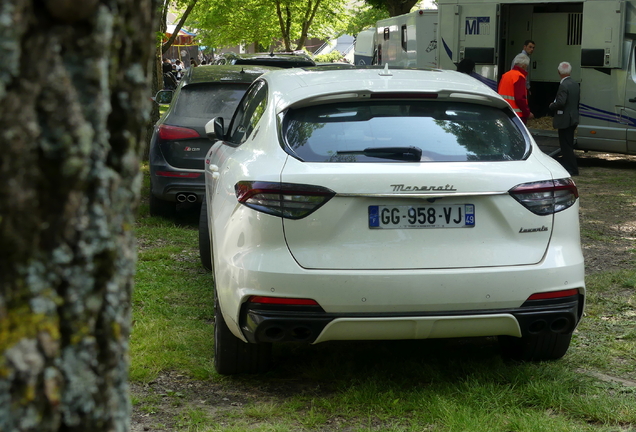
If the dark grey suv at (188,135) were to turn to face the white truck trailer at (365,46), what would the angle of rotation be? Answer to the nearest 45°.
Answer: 0° — it already faces it

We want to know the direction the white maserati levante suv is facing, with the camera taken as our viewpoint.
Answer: facing away from the viewer

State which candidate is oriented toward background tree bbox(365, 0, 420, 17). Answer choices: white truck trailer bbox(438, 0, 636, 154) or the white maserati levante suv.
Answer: the white maserati levante suv

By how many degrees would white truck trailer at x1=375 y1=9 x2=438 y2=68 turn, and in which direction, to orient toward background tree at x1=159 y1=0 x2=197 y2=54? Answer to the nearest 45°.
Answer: approximately 45° to its left

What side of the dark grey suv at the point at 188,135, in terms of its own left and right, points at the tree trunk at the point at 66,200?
back

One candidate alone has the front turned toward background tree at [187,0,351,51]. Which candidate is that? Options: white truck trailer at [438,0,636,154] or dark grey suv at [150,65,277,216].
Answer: the dark grey suv

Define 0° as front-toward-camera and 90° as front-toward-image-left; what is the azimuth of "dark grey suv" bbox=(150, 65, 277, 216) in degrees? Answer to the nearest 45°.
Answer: approximately 180°

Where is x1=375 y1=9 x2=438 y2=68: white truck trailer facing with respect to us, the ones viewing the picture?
facing away from the viewer and to the left of the viewer

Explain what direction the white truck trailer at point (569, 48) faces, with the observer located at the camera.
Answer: facing to the right of the viewer

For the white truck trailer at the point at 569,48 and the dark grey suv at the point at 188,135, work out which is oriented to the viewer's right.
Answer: the white truck trailer
